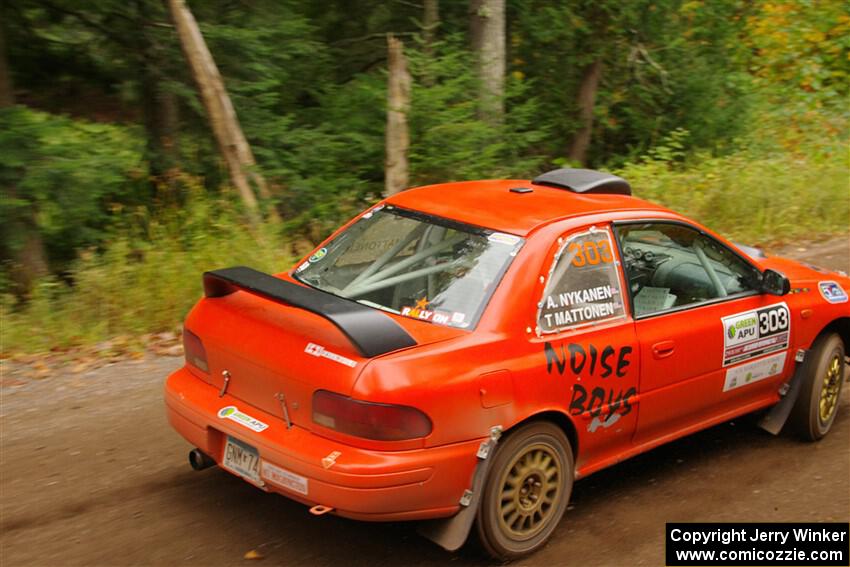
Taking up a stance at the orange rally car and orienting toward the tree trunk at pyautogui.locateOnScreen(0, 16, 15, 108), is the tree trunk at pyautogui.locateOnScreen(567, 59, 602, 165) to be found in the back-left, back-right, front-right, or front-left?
front-right

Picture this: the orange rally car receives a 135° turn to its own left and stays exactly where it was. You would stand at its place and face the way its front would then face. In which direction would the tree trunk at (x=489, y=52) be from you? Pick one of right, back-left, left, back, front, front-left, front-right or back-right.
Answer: right

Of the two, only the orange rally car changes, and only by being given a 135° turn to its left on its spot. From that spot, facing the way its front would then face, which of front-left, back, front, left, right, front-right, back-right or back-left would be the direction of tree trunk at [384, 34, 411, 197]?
right

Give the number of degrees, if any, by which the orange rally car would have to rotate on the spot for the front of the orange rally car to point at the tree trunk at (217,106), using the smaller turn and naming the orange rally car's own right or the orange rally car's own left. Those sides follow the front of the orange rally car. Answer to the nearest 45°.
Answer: approximately 90° to the orange rally car's own left

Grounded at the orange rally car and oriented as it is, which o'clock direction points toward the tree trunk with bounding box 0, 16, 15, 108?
The tree trunk is roughly at 9 o'clock from the orange rally car.

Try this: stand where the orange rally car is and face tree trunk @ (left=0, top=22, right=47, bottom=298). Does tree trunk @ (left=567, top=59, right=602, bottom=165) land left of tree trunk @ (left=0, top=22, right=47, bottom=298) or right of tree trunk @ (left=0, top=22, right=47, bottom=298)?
right

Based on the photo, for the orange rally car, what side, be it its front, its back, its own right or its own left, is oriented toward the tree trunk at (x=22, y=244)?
left

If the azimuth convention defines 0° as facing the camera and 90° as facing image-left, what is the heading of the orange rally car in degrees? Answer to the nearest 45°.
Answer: approximately 225°

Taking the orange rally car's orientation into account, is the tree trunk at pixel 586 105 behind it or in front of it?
in front
